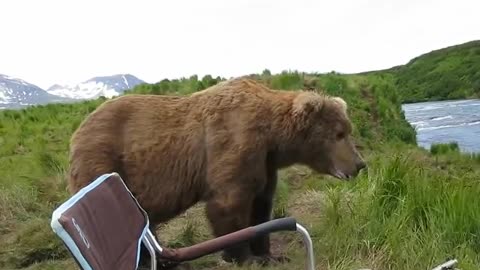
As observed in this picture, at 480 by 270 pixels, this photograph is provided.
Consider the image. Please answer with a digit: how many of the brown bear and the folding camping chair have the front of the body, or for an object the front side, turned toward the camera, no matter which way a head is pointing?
0

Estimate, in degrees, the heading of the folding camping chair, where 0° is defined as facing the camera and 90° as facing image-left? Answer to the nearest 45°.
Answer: approximately 225°

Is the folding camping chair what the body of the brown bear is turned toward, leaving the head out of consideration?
no

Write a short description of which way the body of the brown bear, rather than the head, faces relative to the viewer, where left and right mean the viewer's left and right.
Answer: facing to the right of the viewer
